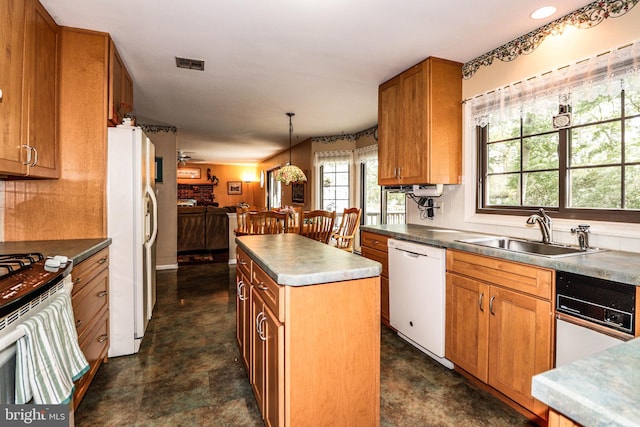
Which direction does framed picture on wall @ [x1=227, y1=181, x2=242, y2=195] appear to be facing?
toward the camera

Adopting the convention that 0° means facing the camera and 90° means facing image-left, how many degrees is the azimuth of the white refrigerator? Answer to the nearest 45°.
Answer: approximately 270°

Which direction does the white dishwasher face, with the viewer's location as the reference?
facing the viewer and to the left of the viewer

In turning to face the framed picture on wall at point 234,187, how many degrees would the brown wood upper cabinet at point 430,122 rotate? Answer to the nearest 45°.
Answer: approximately 90° to its right

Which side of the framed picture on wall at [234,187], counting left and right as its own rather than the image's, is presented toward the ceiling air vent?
front

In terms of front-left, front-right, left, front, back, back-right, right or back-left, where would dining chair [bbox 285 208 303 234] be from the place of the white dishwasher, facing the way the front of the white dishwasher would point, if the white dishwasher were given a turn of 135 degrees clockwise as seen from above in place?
front-left

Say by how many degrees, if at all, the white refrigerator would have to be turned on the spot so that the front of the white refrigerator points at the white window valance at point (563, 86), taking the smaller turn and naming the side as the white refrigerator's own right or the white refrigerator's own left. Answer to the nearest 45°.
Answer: approximately 45° to the white refrigerator's own right
